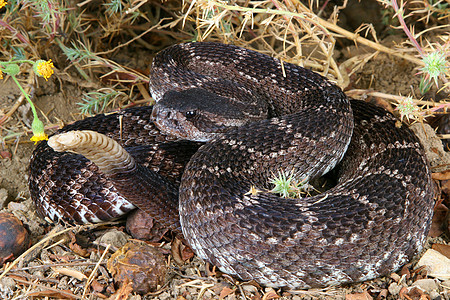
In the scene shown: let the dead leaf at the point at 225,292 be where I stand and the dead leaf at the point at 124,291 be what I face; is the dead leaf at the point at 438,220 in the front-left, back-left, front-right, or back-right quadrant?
back-right
